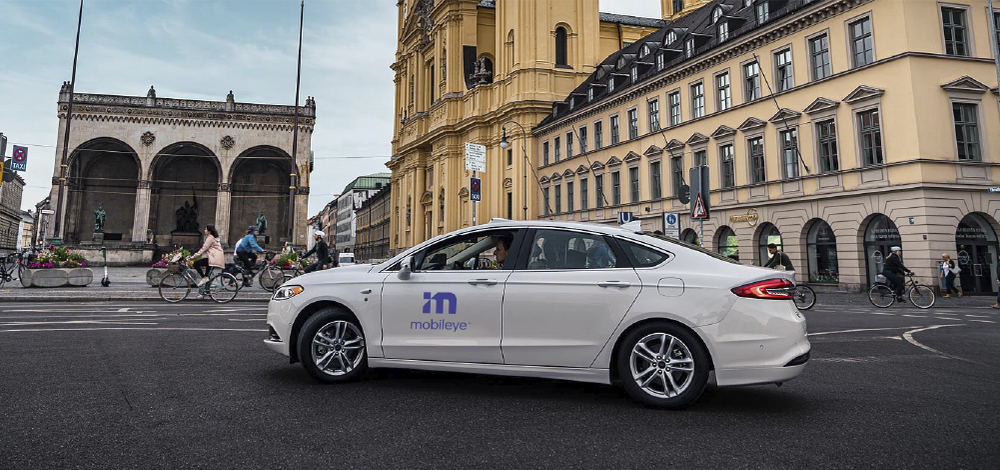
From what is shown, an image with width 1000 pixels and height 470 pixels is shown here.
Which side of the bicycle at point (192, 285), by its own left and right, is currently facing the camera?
left

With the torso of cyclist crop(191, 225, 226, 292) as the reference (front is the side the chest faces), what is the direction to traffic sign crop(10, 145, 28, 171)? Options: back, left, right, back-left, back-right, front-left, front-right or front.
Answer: front-right

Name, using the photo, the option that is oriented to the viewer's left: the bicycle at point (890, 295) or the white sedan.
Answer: the white sedan

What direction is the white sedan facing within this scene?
to the viewer's left

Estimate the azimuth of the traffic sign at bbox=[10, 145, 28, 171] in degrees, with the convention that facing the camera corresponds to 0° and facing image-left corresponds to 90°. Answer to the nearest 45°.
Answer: approximately 0°

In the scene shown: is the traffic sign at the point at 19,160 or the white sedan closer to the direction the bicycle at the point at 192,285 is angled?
the traffic sign
